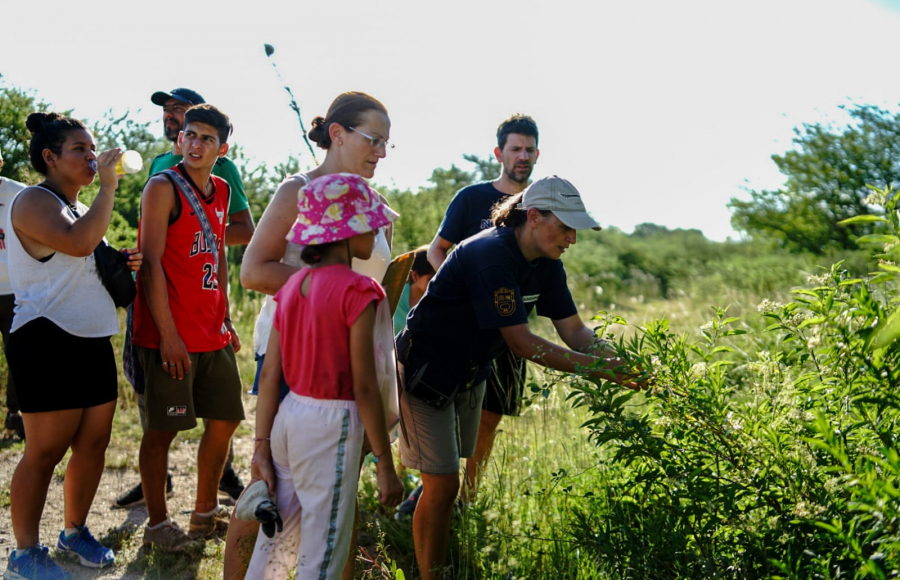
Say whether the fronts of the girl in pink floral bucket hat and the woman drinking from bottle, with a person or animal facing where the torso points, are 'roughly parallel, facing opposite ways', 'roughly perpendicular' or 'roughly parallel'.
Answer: roughly perpendicular

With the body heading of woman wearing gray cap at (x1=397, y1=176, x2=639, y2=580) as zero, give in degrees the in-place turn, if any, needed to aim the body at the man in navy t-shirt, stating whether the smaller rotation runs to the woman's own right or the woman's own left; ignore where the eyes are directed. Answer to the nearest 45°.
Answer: approximately 90° to the woman's own left

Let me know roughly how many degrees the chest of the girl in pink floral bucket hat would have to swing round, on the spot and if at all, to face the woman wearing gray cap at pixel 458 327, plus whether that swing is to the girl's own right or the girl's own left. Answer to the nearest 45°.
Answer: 0° — they already face them

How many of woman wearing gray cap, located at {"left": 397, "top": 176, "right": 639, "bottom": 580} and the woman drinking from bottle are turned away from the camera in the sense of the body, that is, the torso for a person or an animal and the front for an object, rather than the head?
0

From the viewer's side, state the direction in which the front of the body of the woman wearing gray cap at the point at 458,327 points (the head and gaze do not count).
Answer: to the viewer's right

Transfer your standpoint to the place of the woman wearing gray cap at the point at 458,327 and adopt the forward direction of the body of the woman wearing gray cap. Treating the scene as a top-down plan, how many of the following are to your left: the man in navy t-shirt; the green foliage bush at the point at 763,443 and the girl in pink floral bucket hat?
1

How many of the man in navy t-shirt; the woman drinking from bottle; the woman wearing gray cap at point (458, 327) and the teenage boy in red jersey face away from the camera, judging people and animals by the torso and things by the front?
0

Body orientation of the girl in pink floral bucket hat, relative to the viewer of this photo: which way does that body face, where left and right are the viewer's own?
facing away from the viewer and to the right of the viewer

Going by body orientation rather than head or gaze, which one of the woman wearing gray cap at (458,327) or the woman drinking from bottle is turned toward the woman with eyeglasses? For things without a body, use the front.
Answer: the woman drinking from bottle

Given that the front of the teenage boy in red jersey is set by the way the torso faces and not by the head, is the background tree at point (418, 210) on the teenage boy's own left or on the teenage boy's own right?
on the teenage boy's own left

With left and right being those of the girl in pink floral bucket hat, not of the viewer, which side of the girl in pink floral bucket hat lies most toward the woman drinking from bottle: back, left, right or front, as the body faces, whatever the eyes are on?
left

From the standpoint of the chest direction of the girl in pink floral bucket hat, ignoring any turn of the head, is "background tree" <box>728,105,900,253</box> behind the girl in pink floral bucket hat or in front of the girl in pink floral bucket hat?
in front

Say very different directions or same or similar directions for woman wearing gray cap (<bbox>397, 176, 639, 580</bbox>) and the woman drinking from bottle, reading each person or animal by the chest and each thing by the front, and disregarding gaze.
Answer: same or similar directions

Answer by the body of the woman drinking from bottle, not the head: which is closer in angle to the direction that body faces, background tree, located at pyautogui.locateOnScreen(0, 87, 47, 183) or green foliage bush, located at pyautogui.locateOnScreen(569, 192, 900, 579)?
the green foliage bush
